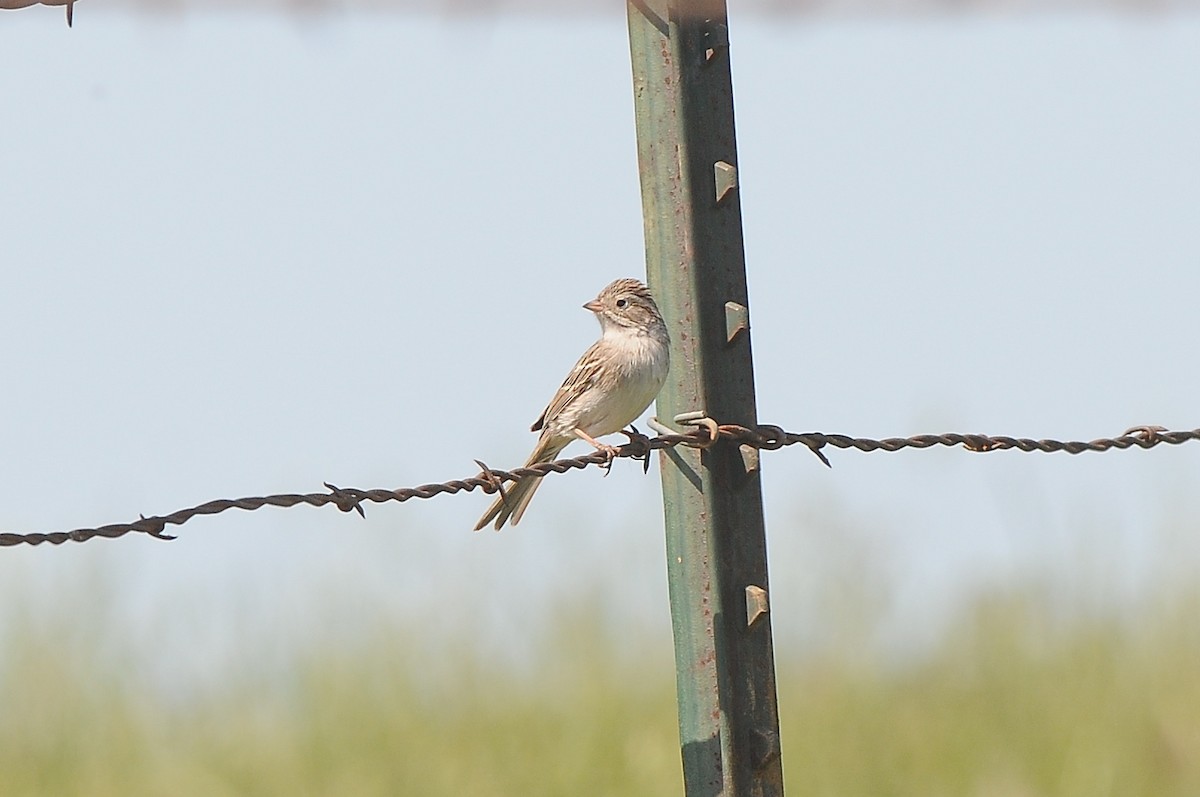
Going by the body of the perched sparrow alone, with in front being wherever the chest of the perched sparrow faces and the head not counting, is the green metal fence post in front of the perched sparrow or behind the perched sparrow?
in front
